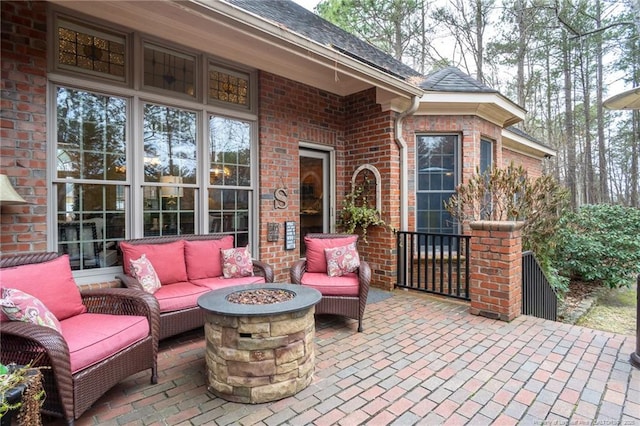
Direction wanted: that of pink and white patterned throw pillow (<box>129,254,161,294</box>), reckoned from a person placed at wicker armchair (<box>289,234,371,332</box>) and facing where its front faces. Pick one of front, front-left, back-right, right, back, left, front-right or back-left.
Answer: right

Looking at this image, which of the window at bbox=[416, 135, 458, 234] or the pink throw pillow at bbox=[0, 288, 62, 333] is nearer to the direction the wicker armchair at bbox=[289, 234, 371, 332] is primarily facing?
the pink throw pillow

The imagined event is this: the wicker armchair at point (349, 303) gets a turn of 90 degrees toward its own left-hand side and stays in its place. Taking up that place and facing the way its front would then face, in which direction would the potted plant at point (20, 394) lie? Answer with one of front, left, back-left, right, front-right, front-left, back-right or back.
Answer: back-right

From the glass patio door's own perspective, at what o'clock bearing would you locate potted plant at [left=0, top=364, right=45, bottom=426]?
The potted plant is roughly at 2 o'clock from the glass patio door.

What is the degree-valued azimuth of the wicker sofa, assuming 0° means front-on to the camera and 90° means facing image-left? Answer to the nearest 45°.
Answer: approximately 315°

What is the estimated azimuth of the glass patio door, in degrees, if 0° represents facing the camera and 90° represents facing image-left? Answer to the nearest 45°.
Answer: approximately 315°

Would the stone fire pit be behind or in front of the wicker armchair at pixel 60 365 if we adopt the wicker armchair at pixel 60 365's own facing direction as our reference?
in front

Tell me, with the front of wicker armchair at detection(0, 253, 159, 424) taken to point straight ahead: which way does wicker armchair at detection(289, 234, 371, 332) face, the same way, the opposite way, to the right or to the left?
to the right

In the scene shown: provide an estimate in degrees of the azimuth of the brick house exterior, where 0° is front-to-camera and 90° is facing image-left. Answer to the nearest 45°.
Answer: approximately 315°

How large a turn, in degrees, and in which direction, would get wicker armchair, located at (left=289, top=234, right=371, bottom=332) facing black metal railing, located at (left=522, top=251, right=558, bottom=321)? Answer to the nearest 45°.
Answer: approximately 90° to its left

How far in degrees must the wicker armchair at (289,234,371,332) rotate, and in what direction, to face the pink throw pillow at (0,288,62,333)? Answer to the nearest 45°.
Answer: approximately 45° to its right

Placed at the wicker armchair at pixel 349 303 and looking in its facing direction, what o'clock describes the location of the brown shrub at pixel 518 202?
The brown shrub is roughly at 8 o'clock from the wicker armchair.

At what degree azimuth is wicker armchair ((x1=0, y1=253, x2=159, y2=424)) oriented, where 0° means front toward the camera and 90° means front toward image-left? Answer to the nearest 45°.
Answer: approximately 315°

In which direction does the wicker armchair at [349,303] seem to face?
toward the camera

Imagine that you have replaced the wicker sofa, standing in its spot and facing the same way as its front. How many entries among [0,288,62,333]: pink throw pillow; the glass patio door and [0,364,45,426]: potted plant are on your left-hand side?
1

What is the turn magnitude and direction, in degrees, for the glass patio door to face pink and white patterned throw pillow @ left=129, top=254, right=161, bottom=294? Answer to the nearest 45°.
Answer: approximately 90° to its right

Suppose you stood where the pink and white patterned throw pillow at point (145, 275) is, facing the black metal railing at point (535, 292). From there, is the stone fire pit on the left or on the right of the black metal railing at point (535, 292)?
right
